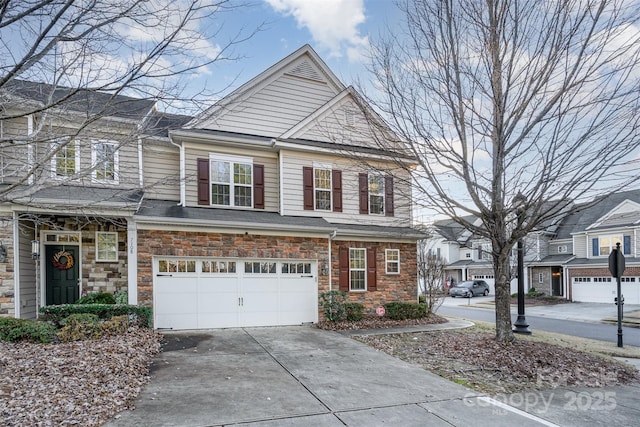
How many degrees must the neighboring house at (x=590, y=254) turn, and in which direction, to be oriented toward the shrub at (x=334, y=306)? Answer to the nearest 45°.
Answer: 0° — it already faces it

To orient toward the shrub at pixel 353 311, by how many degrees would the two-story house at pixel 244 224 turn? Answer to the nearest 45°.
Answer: approximately 90° to its left

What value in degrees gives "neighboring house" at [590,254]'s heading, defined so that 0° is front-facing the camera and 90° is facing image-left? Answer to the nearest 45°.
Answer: approximately 0°

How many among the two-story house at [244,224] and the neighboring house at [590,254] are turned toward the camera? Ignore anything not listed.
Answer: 2
